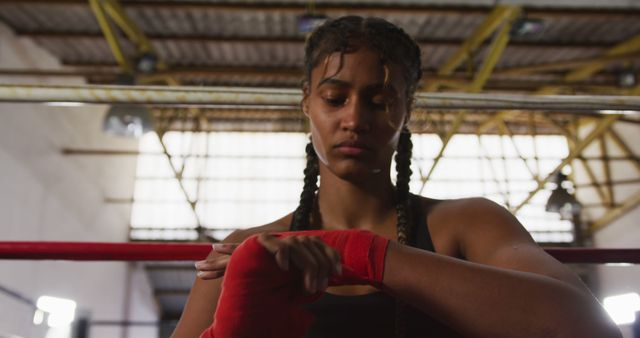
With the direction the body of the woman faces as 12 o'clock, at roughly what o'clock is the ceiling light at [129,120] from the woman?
The ceiling light is roughly at 5 o'clock from the woman.

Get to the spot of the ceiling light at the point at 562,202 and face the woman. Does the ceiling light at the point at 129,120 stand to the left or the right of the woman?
right

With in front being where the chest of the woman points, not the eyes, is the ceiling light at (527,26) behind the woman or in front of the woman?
behind

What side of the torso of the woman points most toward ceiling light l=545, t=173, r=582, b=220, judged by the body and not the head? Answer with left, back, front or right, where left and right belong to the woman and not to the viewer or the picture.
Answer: back

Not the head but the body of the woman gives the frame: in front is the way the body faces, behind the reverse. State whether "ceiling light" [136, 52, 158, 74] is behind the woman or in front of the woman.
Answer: behind

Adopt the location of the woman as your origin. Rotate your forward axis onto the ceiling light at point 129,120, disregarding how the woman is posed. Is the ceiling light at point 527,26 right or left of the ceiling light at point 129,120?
right

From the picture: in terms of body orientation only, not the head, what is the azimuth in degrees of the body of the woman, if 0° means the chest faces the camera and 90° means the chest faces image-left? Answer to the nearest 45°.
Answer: approximately 0°
